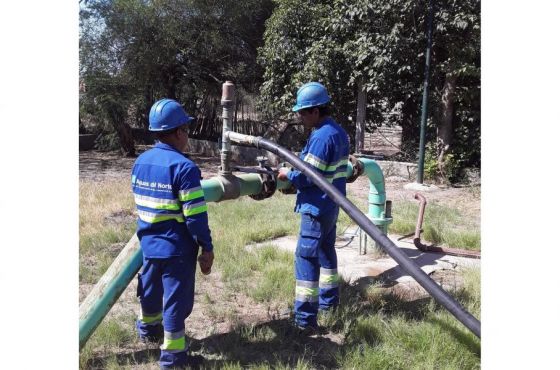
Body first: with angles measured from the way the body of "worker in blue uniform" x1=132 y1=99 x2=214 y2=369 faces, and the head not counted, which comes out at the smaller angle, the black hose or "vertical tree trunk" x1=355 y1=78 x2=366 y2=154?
the vertical tree trunk

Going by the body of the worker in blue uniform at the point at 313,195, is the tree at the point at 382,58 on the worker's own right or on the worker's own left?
on the worker's own right

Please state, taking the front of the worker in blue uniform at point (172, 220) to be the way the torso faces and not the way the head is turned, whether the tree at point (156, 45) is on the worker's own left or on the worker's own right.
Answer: on the worker's own left

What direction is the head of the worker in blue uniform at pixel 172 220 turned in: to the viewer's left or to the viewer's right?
to the viewer's right

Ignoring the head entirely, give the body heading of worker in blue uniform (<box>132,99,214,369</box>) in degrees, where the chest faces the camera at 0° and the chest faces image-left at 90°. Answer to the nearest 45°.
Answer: approximately 225°

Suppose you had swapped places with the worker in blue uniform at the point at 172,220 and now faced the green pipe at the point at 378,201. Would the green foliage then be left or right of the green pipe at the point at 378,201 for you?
left

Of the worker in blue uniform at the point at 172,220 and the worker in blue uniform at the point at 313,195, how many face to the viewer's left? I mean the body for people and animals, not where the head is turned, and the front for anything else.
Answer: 1

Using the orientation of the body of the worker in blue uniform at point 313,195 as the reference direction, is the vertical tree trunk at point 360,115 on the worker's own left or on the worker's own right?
on the worker's own right

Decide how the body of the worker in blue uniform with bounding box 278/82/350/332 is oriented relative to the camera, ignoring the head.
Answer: to the viewer's left
